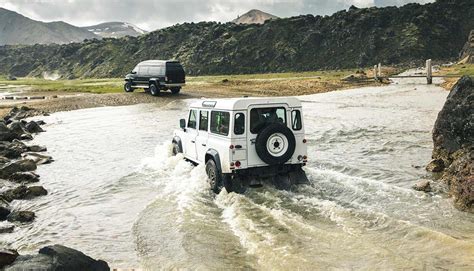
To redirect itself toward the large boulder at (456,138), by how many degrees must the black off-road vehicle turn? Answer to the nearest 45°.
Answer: approximately 135° to its left

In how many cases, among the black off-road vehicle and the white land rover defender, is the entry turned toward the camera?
0

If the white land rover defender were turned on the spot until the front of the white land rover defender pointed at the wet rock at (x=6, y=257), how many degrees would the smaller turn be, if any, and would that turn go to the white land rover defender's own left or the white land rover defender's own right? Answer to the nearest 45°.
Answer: approximately 90° to the white land rover defender's own left

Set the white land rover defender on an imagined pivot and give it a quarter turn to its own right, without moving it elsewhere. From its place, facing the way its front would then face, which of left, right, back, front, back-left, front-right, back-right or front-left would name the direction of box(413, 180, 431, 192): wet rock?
front-right

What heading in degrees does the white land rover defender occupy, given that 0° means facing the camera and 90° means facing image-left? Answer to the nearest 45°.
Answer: approximately 135°

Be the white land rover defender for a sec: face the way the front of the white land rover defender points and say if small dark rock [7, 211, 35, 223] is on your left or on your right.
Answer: on your left

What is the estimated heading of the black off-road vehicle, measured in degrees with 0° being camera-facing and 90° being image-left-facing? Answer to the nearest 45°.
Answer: approximately 135°
